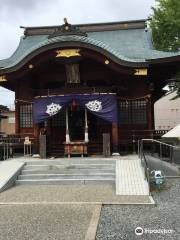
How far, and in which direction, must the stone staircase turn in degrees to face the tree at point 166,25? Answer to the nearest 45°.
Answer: approximately 135° to its left

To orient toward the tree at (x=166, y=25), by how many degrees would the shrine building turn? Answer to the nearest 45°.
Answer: approximately 135° to its left

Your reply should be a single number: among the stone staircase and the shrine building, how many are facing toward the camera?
2

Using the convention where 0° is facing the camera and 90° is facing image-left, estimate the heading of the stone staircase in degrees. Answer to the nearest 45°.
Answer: approximately 0°
